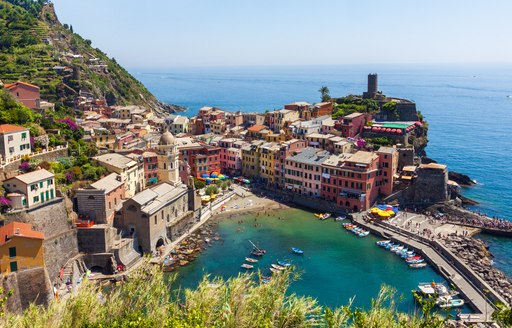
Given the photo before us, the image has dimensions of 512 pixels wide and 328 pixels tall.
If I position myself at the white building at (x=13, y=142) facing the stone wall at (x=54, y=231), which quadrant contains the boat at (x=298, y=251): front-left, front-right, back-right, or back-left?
front-left

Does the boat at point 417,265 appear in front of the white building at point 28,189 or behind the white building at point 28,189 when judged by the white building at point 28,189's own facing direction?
in front

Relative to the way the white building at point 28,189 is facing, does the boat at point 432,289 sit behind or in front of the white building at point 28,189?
in front

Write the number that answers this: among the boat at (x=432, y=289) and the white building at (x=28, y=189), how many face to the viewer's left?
1

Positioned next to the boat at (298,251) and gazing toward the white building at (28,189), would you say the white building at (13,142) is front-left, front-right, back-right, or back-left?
front-right

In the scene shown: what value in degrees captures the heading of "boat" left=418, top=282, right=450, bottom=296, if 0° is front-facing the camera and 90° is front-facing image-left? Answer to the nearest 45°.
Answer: approximately 90°

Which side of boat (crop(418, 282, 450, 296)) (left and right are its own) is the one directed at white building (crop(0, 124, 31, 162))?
front

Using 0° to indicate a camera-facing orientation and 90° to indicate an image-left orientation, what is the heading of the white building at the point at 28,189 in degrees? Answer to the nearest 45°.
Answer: approximately 315°

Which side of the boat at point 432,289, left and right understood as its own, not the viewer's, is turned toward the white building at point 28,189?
front

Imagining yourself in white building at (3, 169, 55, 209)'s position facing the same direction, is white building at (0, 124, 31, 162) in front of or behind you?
behind

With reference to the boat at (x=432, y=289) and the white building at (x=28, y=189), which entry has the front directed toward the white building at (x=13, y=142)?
the boat

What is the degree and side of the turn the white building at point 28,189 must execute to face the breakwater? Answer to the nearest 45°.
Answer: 0° — it already faces it

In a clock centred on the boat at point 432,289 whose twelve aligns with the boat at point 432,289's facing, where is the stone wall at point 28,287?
The stone wall is roughly at 11 o'clock from the boat.
